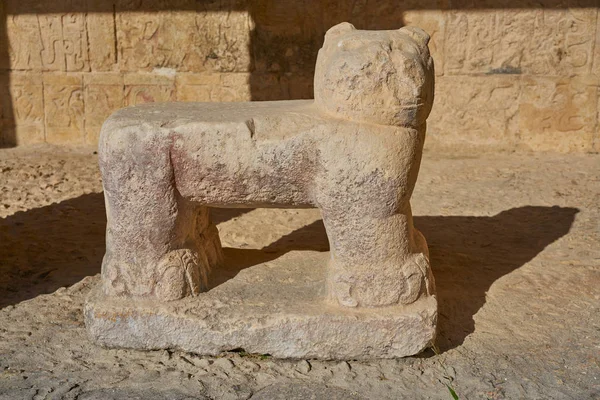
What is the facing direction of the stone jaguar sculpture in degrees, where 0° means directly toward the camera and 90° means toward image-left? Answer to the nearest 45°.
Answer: approximately 270°
